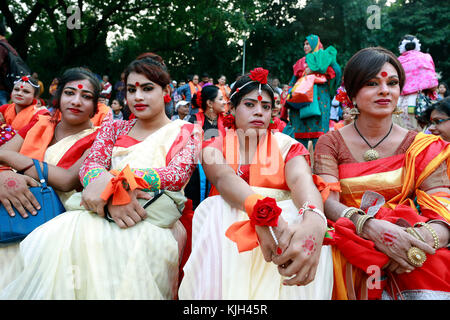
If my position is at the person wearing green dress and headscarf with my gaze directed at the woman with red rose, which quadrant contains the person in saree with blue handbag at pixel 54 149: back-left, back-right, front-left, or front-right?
front-right

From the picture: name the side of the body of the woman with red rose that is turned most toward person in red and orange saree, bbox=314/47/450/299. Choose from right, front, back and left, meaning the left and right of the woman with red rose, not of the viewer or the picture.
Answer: left

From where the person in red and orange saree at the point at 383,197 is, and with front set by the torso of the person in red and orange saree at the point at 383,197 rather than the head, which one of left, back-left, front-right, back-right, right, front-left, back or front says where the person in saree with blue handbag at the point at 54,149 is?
right

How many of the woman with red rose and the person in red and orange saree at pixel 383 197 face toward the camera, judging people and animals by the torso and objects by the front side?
2

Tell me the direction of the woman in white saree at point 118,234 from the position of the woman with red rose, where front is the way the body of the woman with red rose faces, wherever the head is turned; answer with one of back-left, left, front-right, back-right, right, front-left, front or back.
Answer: right

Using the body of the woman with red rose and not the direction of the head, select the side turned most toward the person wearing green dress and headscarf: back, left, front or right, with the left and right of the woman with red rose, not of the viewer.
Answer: back

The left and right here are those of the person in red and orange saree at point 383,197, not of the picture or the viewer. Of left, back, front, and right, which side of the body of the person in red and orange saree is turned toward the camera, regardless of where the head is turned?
front

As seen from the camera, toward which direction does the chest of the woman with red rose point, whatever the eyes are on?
toward the camera

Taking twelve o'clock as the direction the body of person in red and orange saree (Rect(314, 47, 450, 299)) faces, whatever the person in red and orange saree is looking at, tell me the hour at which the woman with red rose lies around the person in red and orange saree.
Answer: The woman with red rose is roughly at 2 o'clock from the person in red and orange saree.
